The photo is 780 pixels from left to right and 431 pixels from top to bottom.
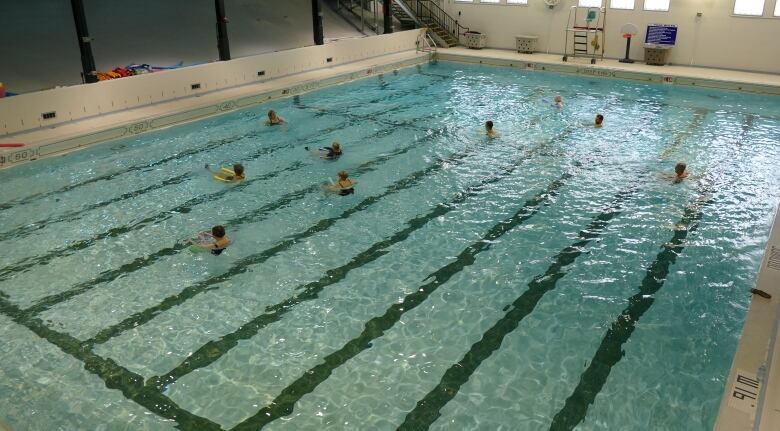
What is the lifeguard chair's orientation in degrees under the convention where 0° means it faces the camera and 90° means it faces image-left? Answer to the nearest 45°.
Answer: approximately 0°

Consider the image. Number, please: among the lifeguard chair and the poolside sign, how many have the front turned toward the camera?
2

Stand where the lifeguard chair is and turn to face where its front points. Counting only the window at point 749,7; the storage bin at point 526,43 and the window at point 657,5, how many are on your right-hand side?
1

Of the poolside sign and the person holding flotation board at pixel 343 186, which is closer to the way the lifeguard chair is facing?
the person holding flotation board

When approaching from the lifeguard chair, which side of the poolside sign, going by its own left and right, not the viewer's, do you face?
right

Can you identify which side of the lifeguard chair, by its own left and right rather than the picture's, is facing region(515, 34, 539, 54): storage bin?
right

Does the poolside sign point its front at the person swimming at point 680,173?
yes

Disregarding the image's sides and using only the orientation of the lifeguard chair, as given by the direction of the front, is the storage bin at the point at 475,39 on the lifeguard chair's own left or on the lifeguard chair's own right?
on the lifeguard chair's own right

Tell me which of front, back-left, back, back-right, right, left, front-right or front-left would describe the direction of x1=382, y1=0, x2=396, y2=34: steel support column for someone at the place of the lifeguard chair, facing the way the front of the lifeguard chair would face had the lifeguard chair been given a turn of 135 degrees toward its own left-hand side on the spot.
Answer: back-left

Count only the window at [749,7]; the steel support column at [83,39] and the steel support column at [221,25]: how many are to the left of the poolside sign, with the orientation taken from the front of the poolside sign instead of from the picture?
1

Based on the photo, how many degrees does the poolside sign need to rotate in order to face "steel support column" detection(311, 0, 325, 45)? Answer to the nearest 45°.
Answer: approximately 45° to its right

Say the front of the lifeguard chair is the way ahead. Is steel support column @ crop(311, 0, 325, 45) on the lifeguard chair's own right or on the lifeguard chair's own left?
on the lifeguard chair's own right

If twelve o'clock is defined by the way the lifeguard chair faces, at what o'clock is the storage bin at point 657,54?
The storage bin is roughly at 10 o'clock from the lifeguard chair.

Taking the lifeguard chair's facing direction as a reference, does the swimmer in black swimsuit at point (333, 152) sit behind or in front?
in front

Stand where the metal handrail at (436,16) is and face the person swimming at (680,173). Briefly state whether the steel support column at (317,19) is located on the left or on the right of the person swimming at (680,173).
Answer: right
